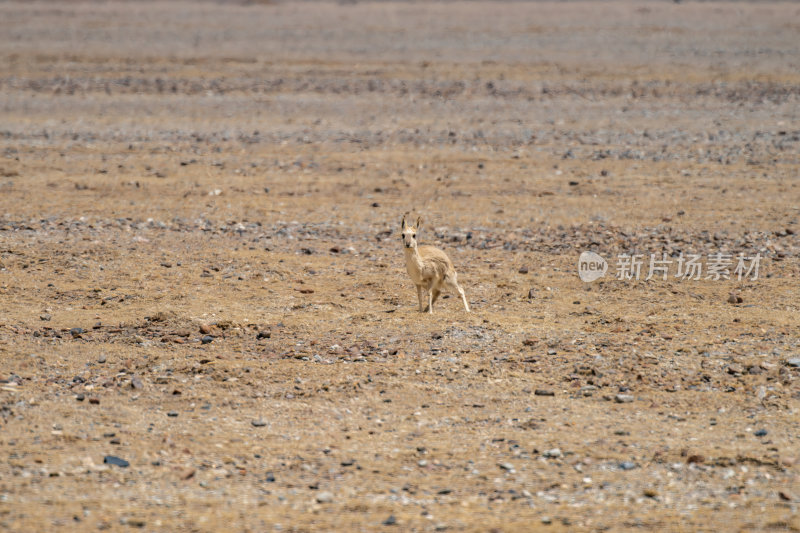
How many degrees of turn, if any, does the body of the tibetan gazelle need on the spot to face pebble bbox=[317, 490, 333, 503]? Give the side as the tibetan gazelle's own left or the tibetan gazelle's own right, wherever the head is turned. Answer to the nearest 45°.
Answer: approximately 45° to the tibetan gazelle's own left

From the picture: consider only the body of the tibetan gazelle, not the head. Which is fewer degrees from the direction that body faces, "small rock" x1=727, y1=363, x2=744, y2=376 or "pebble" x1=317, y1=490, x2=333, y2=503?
the pebble

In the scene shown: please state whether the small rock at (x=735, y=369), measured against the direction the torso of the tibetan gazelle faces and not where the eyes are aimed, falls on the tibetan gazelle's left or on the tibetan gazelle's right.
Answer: on the tibetan gazelle's left

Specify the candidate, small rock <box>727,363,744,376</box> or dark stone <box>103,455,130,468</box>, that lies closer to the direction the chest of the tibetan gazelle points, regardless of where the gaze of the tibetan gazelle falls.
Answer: the dark stone

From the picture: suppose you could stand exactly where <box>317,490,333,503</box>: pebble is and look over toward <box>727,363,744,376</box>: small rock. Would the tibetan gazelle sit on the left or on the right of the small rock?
left

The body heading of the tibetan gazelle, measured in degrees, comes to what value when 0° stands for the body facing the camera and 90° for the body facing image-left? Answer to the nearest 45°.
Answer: approximately 45°

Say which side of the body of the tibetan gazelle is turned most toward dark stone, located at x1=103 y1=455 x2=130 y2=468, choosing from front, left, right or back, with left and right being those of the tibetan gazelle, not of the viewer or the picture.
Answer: front
